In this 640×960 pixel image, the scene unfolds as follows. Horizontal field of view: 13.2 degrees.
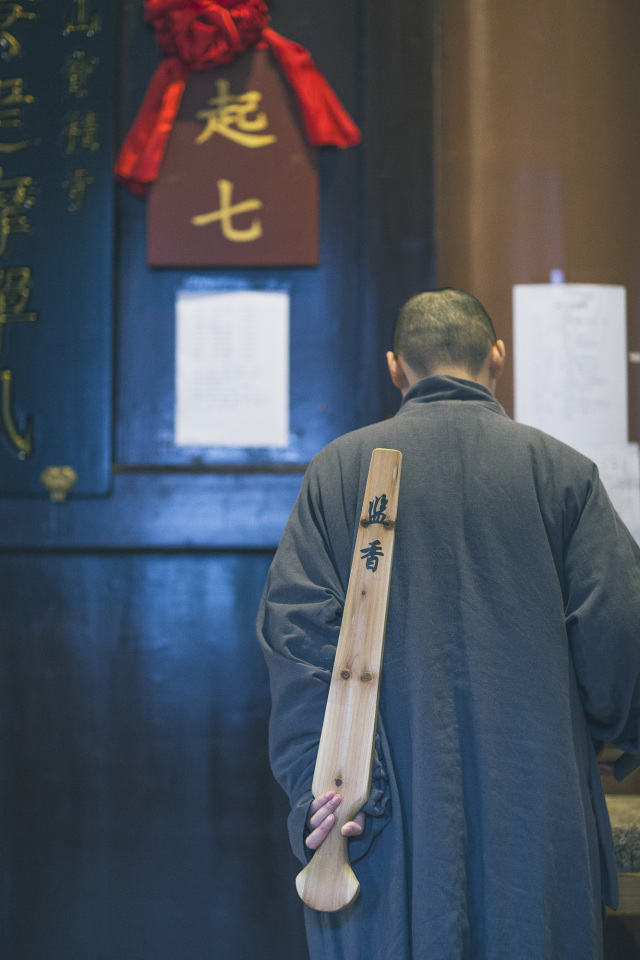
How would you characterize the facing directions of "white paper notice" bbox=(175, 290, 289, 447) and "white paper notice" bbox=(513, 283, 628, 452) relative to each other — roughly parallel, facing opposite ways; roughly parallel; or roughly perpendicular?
roughly parallel

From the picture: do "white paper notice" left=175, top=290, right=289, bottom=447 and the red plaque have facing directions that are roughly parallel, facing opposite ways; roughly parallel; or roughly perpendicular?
roughly parallel

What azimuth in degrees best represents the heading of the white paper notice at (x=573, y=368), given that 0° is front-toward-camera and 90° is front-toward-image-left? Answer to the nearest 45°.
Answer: approximately 0°

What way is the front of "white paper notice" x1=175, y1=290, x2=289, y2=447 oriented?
toward the camera

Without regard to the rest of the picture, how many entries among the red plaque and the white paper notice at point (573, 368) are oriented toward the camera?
2

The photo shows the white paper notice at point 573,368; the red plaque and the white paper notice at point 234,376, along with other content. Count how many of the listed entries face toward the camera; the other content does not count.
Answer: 3
